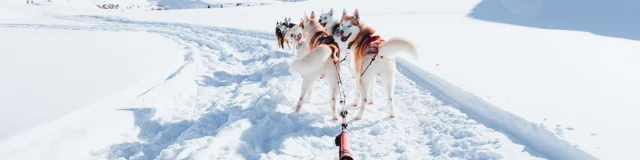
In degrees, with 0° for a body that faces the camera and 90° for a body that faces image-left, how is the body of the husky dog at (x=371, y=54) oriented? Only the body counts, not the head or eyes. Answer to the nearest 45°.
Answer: approximately 135°

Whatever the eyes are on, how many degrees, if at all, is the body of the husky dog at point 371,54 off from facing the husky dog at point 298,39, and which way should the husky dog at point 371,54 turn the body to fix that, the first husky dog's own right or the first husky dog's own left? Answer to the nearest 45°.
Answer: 0° — it already faces it

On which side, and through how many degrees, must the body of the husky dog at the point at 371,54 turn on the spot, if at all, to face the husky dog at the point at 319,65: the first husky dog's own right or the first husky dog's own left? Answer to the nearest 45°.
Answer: approximately 45° to the first husky dog's own left
